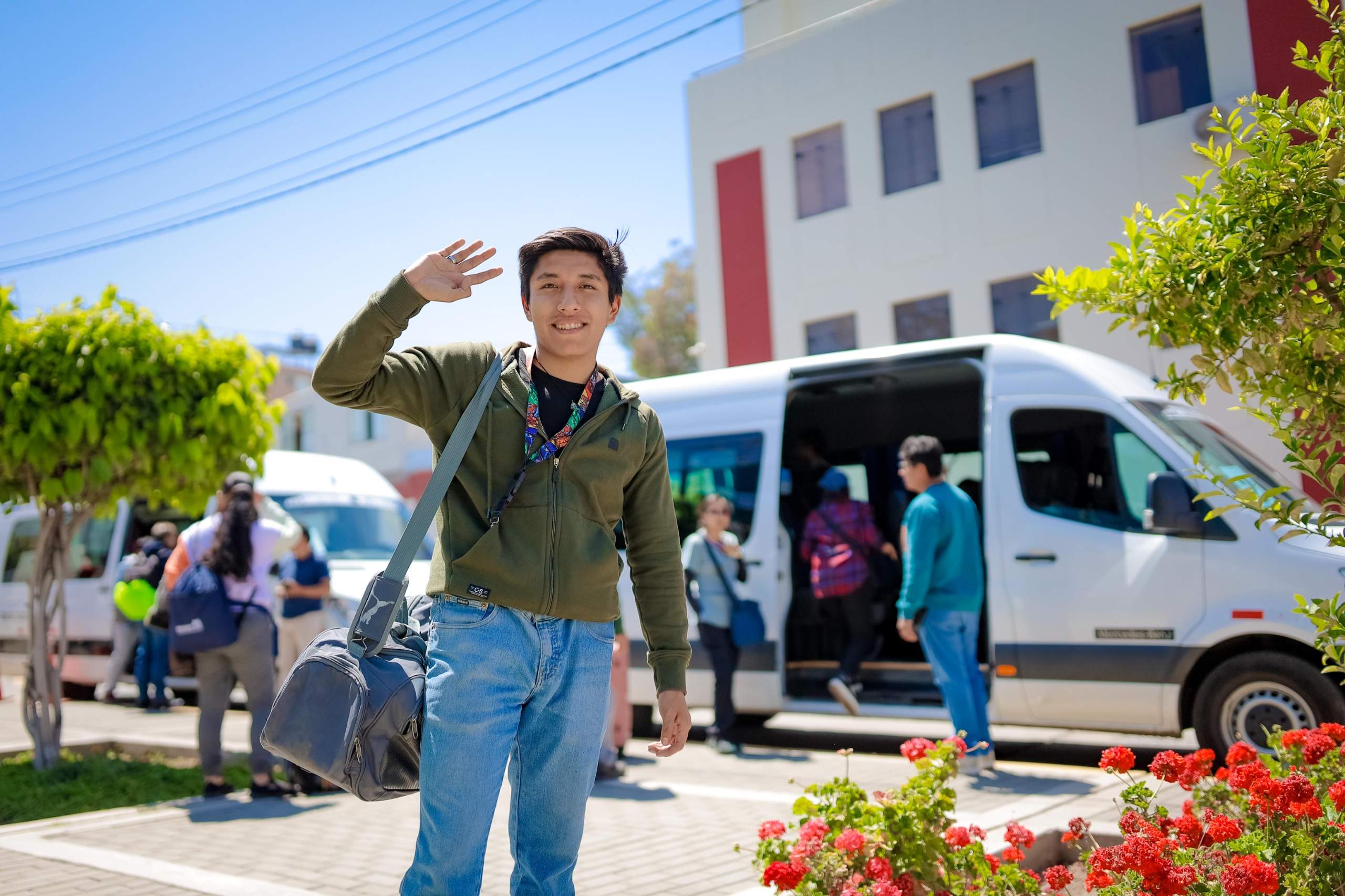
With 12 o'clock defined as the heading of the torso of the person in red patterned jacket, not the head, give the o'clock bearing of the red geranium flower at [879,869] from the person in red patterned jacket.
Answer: The red geranium flower is roughly at 6 o'clock from the person in red patterned jacket.

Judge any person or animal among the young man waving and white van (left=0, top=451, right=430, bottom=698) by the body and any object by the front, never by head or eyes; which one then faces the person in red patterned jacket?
the white van

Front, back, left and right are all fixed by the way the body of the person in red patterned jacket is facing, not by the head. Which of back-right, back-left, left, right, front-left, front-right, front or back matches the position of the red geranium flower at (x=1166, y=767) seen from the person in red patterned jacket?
back

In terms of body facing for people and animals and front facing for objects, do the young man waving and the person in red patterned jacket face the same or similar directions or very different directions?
very different directions

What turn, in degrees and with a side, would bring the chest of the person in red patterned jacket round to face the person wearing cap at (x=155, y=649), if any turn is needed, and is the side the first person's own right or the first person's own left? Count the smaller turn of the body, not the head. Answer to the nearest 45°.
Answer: approximately 90° to the first person's own left

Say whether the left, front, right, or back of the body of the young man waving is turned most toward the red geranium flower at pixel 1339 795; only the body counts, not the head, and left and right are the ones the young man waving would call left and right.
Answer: left

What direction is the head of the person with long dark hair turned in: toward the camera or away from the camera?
away from the camera

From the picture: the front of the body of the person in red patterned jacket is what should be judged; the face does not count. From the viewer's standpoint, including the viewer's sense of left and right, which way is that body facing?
facing away from the viewer

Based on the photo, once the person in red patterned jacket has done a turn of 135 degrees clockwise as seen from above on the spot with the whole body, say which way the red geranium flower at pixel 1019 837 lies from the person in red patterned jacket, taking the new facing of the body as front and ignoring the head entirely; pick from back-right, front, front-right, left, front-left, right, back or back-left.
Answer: front-right

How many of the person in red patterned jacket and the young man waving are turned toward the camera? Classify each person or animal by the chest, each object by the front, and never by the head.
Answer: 1

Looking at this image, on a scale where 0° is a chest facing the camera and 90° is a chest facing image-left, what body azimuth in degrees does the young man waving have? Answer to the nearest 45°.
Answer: approximately 0°

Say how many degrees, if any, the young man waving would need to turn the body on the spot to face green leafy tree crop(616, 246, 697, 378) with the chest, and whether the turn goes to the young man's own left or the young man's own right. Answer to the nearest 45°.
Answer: approximately 180°
